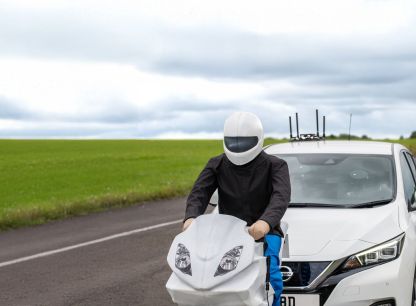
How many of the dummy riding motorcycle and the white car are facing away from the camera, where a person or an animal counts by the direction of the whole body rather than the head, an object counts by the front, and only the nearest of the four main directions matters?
0

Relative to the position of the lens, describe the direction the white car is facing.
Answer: facing the viewer and to the left of the viewer

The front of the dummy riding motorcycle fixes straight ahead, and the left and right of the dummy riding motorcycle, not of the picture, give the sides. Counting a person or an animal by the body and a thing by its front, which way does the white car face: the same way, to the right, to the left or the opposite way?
the same way
